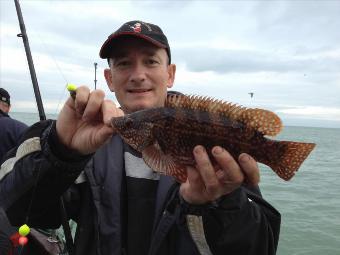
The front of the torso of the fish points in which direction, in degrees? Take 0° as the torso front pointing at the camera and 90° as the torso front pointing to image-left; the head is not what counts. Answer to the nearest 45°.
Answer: approximately 90°

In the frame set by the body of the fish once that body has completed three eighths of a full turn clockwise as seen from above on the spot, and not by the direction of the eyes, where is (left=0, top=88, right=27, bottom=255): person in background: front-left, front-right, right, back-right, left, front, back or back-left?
left

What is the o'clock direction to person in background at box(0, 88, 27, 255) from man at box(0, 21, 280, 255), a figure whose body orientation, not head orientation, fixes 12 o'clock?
The person in background is roughly at 5 o'clock from the man.

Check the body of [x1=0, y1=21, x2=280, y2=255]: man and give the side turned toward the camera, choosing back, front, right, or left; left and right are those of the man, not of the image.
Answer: front
